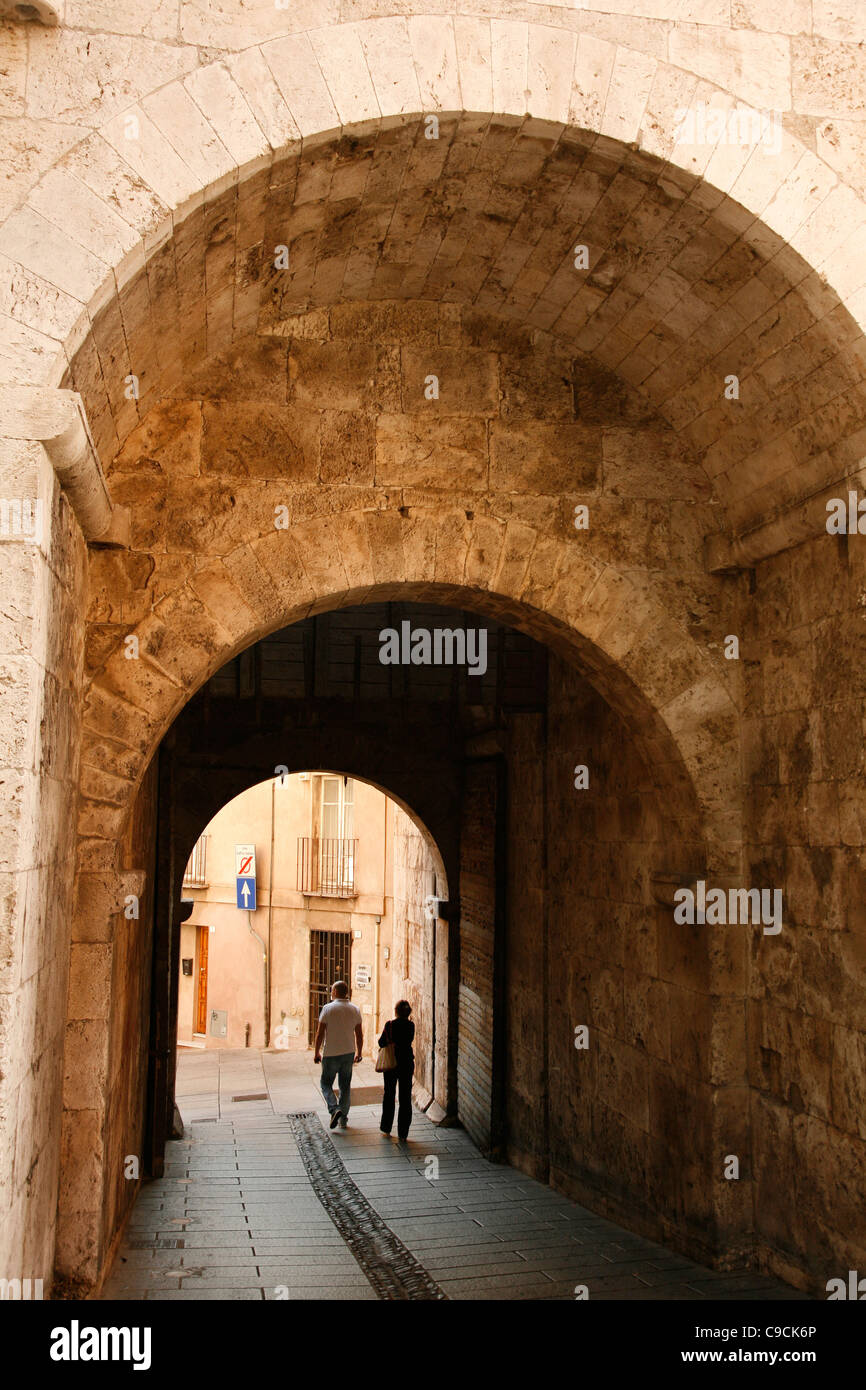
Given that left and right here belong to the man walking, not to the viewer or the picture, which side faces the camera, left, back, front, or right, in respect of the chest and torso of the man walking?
back

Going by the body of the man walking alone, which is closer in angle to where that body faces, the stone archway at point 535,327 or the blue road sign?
the blue road sign

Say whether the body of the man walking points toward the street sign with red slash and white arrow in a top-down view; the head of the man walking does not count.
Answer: yes

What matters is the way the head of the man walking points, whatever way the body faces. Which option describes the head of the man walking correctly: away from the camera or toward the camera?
away from the camera

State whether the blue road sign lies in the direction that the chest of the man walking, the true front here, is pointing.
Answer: yes
